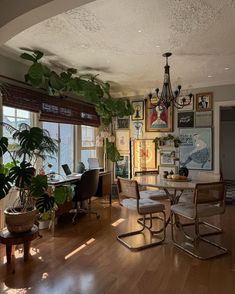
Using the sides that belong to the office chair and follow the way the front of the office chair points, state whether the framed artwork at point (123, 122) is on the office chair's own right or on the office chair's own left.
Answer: on the office chair's own right

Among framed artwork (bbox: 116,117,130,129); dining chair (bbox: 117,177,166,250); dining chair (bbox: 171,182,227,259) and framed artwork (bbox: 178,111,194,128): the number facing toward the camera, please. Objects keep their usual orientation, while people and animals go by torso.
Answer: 2

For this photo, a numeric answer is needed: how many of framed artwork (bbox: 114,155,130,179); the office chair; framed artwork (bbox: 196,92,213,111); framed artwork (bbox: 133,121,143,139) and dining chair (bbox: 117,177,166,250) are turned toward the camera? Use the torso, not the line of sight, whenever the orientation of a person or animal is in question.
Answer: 3

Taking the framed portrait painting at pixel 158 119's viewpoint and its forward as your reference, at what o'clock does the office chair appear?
The office chair is roughly at 1 o'clock from the framed portrait painting.

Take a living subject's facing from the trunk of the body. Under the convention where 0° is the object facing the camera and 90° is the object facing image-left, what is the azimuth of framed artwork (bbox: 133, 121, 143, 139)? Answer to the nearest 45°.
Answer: approximately 0°

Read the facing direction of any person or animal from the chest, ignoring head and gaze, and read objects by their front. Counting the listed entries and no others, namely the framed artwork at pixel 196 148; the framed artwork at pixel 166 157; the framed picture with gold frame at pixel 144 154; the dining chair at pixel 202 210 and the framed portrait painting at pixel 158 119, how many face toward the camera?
4
